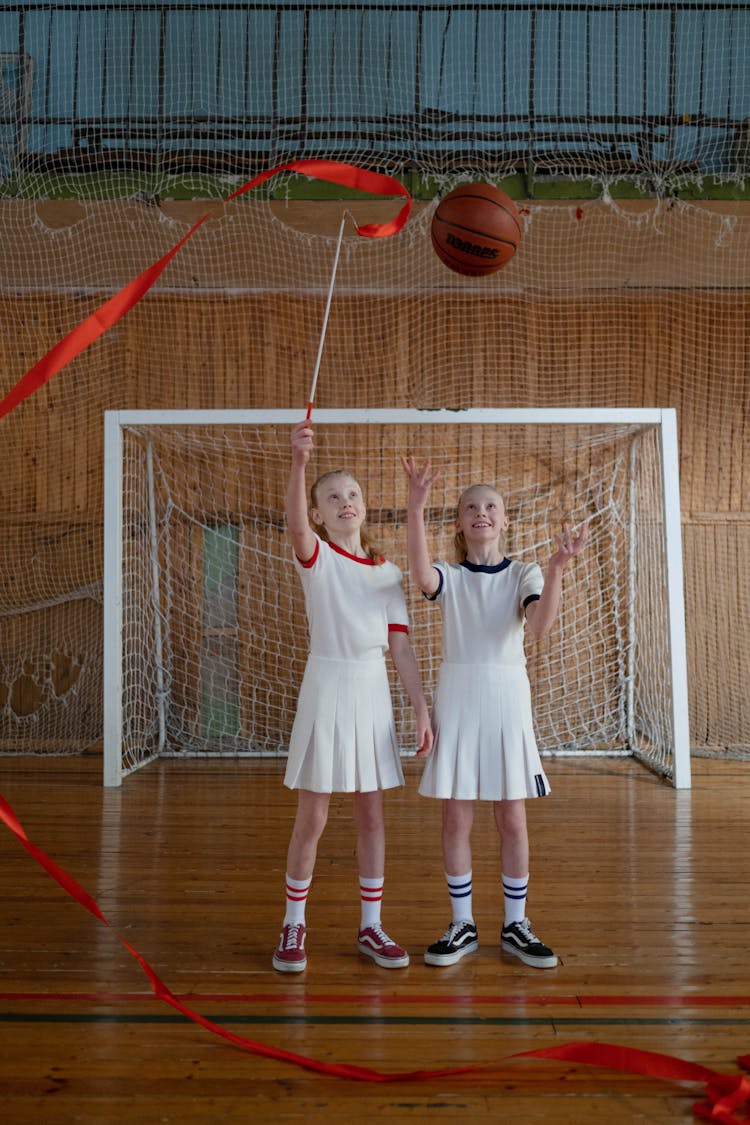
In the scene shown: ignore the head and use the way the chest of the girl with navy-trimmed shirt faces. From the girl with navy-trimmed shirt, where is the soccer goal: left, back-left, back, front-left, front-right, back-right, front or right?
back

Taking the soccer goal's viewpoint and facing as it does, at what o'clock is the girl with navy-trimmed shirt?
The girl with navy-trimmed shirt is roughly at 12 o'clock from the soccer goal.

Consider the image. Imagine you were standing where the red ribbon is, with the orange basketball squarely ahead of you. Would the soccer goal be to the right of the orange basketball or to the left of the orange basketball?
left

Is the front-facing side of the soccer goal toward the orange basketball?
yes

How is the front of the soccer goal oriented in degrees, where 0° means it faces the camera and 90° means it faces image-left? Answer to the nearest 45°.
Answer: approximately 0°

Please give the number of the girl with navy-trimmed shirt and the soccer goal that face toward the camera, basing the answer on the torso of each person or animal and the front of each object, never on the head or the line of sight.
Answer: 2
